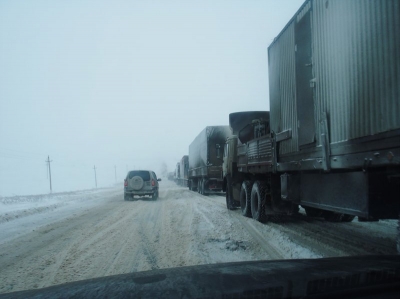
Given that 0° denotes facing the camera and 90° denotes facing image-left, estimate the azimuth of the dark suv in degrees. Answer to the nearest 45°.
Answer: approximately 180°
